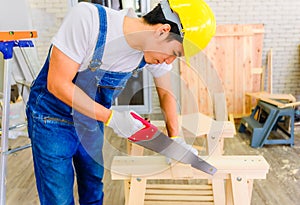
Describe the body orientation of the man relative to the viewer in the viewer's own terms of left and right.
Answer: facing the viewer and to the right of the viewer

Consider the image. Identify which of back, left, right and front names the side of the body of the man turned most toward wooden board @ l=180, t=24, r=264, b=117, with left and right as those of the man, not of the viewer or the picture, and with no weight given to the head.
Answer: left

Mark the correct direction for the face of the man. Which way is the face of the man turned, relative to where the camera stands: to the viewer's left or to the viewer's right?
to the viewer's right
